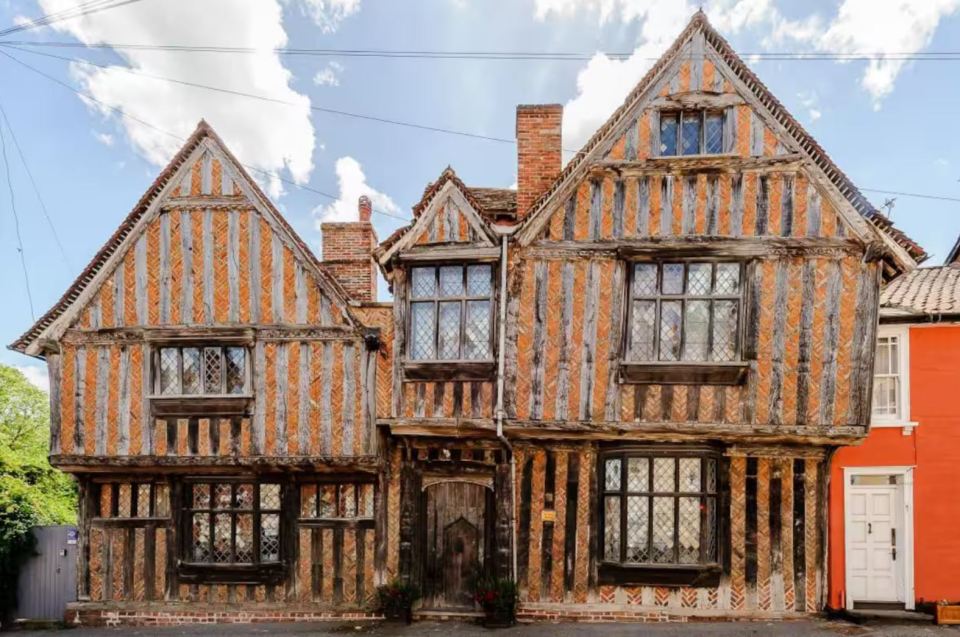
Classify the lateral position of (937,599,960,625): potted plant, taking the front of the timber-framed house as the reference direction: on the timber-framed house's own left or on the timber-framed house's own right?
on the timber-framed house's own left

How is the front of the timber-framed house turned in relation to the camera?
facing the viewer

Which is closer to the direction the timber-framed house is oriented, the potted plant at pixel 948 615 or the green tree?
the potted plant

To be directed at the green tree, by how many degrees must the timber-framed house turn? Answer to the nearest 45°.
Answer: approximately 135° to its right
